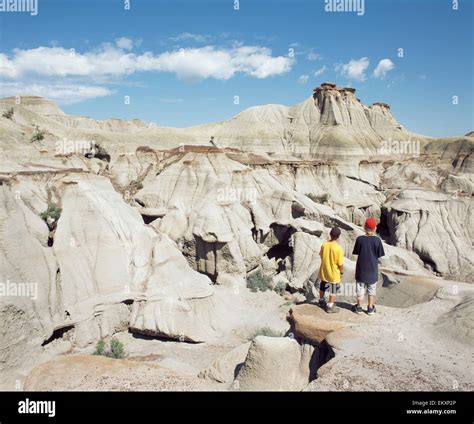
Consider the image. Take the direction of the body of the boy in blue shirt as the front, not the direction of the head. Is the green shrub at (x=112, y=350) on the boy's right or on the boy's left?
on the boy's left

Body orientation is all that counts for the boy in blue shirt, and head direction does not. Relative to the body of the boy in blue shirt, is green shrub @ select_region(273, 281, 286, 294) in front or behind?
in front

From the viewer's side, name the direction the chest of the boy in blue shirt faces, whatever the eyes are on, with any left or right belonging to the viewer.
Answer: facing away from the viewer
